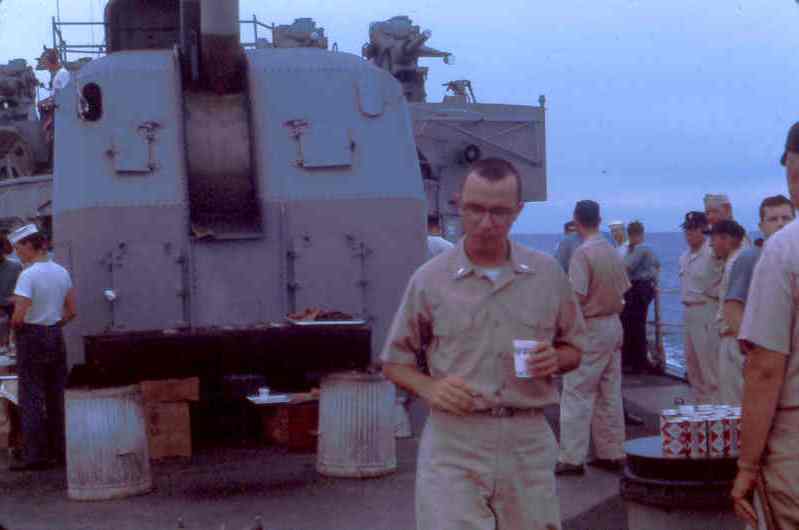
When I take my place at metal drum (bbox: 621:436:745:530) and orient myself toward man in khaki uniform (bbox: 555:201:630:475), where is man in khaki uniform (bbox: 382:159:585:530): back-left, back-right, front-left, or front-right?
back-left

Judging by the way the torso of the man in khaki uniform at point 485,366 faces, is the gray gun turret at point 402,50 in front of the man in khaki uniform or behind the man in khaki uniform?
behind

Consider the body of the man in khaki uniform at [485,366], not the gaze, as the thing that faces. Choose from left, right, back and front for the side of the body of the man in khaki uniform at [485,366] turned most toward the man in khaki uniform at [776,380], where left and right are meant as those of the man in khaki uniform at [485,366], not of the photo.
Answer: left

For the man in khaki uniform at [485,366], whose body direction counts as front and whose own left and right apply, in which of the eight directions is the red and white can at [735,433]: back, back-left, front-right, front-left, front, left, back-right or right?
back-left

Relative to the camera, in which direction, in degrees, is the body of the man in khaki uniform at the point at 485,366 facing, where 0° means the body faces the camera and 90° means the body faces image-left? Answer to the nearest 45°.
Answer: approximately 0°

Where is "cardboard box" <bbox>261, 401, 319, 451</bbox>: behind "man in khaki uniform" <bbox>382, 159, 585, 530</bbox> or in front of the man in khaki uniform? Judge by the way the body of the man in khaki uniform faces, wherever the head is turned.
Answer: behind

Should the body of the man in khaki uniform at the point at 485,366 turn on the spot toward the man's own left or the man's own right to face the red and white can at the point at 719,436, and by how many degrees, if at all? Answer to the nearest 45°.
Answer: approximately 135° to the man's own left

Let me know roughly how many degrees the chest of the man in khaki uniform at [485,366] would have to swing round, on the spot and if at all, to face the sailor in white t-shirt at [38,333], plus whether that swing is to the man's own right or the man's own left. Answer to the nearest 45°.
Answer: approximately 135° to the man's own right

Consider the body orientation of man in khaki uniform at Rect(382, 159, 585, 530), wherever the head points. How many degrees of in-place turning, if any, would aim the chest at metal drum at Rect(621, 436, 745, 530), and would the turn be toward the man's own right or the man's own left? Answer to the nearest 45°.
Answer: approximately 135° to the man's own left

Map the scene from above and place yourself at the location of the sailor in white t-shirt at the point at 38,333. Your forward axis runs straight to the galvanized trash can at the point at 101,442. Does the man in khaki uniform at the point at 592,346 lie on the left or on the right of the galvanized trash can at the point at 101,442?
left

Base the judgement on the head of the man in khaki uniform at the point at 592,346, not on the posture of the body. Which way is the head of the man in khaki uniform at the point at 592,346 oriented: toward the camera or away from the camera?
away from the camera

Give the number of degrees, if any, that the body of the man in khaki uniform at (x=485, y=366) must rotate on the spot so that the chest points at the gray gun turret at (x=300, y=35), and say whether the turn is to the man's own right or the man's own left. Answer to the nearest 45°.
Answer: approximately 180°

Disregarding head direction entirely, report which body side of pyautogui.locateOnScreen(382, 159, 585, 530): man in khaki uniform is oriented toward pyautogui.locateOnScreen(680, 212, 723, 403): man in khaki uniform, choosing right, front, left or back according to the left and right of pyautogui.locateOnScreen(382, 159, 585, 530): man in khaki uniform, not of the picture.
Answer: back
